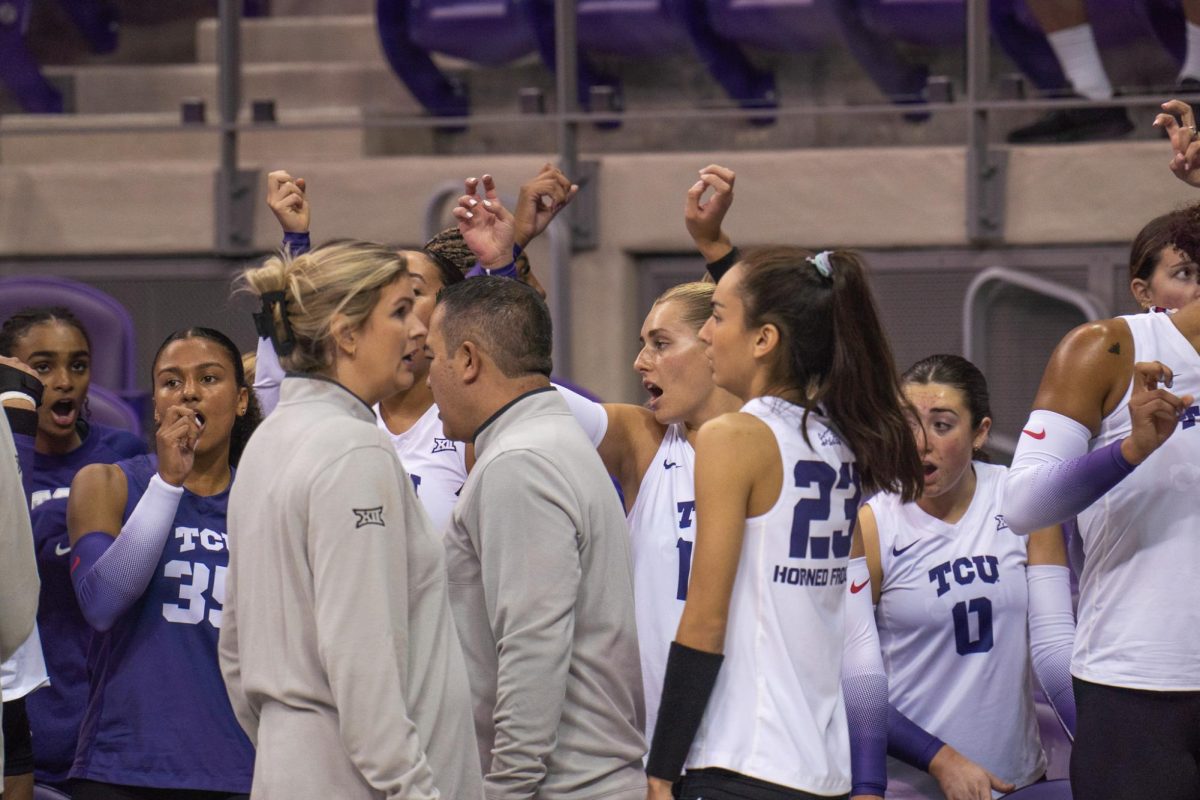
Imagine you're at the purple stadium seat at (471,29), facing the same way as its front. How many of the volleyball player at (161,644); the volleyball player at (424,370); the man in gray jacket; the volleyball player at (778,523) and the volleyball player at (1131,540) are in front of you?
5

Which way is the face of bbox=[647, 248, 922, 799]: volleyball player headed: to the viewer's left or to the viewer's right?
to the viewer's left

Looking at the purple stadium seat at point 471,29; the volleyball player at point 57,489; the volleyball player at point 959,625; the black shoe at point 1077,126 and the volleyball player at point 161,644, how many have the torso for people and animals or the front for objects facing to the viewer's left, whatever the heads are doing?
1

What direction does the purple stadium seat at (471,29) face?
toward the camera

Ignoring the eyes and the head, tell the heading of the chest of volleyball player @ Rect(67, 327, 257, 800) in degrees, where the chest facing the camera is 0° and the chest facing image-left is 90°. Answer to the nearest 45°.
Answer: approximately 315°

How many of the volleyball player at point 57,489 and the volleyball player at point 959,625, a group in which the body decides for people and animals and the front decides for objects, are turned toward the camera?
2

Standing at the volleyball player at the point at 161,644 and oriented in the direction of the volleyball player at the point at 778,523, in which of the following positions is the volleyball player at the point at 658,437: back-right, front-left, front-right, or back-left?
front-left

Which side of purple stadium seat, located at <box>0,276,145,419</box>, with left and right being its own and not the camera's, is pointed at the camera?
front

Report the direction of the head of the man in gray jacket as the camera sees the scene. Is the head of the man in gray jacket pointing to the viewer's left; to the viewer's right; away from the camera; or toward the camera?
to the viewer's left

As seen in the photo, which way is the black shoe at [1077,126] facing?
to the viewer's left

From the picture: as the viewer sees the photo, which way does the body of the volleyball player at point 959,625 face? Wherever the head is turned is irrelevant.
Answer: toward the camera

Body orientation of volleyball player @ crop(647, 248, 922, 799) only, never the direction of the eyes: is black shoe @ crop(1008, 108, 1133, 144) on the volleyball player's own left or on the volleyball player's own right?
on the volleyball player's own right

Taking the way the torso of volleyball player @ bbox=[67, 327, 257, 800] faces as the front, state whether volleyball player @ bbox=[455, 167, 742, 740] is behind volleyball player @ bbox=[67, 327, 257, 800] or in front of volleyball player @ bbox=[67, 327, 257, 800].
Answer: in front

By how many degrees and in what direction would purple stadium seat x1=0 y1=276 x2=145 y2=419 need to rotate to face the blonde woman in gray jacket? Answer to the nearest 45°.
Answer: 0° — it already faces them

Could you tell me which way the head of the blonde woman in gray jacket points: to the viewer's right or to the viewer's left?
to the viewer's right

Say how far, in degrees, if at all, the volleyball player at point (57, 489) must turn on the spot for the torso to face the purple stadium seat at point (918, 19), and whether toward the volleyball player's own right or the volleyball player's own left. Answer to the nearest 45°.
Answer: approximately 135° to the volleyball player's own left
